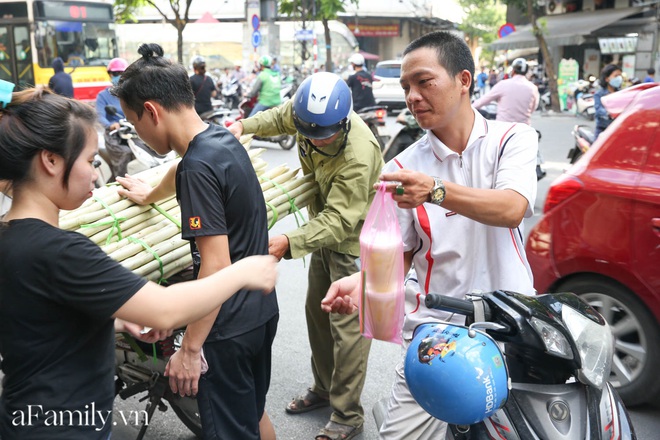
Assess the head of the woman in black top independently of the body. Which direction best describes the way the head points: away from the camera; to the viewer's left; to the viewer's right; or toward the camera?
to the viewer's right

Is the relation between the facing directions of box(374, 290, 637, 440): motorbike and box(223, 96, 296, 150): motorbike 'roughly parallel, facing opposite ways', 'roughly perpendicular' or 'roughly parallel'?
roughly perpendicular

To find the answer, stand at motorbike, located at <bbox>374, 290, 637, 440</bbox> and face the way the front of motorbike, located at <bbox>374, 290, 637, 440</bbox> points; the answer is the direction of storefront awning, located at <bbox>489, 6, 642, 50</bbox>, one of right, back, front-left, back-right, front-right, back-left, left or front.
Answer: back-left

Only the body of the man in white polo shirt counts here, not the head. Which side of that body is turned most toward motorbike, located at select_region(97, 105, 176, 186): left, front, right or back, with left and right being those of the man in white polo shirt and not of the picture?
right

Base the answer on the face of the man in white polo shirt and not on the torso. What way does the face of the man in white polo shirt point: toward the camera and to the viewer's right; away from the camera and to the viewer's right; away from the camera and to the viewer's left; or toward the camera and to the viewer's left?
toward the camera and to the viewer's left

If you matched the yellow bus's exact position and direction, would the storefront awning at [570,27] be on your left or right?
on your left

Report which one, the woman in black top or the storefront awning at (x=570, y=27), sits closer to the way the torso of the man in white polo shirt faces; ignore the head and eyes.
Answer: the woman in black top
